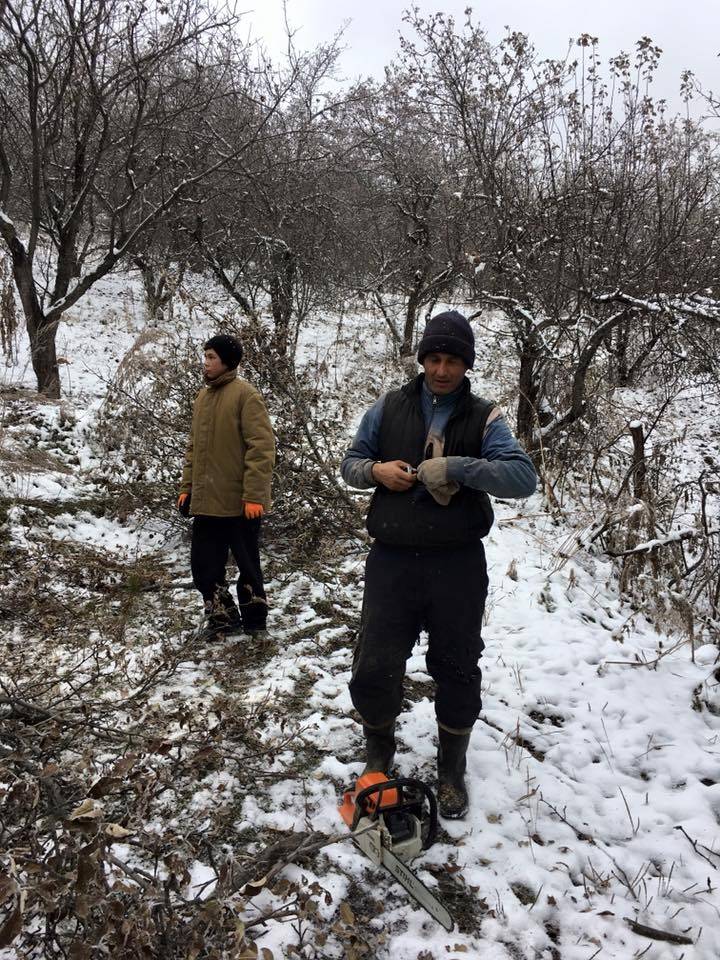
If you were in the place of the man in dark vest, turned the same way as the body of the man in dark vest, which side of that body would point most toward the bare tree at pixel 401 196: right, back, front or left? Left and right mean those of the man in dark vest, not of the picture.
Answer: back

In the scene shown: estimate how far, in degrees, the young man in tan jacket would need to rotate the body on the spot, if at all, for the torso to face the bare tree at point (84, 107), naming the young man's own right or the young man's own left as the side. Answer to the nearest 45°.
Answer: approximately 135° to the young man's own right

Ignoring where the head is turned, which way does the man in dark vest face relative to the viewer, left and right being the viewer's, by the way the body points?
facing the viewer

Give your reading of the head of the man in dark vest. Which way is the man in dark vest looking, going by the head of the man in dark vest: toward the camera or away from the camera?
toward the camera

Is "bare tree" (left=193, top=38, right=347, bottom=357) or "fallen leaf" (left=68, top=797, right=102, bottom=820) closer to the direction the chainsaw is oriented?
the fallen leaf

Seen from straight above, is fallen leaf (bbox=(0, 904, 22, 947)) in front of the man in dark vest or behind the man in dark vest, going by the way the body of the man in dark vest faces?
in front

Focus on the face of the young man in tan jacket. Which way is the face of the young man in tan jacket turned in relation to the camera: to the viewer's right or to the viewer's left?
to the viewer's left

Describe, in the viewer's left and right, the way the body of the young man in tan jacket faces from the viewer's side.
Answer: facing the viewer and to the left of the viewer

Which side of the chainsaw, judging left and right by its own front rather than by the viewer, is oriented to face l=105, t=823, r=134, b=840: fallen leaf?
right

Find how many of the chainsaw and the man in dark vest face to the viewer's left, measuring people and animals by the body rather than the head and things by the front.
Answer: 0

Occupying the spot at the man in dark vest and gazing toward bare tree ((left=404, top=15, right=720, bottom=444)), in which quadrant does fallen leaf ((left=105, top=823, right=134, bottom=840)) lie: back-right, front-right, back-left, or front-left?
back-left

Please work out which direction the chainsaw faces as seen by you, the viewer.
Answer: facing the viewer and to the right of the viewer

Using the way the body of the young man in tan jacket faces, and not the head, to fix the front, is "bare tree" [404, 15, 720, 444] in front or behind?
behind
